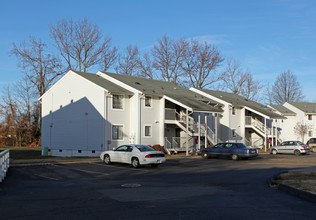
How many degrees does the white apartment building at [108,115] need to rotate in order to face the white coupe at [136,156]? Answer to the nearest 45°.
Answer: approximately 45° to its right

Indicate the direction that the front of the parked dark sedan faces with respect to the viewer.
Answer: facing away from the viewer and to the left of the viewer

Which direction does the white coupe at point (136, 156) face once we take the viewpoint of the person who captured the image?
facing away from the viewer and to the left of the viewer

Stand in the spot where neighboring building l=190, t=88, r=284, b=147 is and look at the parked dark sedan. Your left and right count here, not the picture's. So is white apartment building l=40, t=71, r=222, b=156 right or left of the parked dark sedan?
right

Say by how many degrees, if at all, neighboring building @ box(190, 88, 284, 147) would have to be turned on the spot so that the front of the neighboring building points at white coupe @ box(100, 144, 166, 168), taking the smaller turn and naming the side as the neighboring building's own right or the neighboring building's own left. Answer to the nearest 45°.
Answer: approximately 45° to the neighboring building's own right

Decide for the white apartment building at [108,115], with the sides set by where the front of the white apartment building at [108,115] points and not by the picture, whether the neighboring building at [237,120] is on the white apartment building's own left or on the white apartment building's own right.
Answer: on the white apartment building's own left

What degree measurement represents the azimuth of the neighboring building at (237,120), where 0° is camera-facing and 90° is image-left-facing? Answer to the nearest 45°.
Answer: approximately 315°

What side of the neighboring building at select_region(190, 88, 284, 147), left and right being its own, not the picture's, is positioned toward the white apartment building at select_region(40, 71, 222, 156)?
right

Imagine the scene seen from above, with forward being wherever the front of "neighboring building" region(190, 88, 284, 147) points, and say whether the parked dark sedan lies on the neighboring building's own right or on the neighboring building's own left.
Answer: on the neighboring building's own right

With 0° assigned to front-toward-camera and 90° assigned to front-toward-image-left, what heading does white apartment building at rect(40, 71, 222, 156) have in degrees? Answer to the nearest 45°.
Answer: approximately 315°
